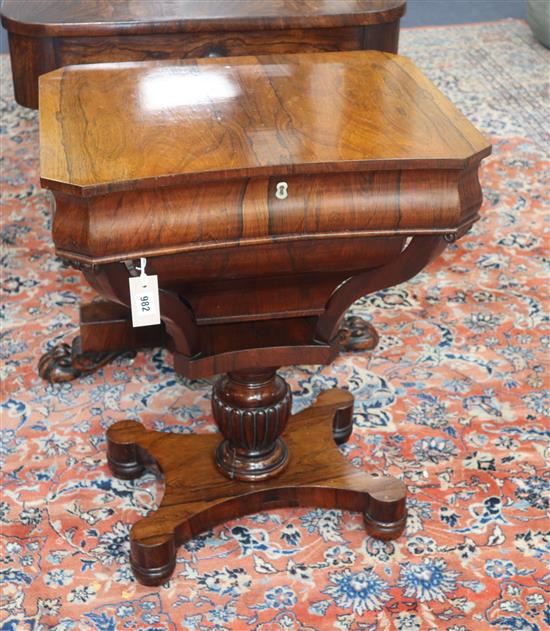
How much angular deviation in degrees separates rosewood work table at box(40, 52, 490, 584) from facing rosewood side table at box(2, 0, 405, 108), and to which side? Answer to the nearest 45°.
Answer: approximately 180°

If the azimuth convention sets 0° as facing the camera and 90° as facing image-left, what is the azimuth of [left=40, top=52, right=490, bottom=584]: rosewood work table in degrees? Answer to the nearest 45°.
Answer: approximately 0°

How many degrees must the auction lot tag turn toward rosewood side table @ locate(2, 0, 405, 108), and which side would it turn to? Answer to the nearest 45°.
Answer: approximately 180°
